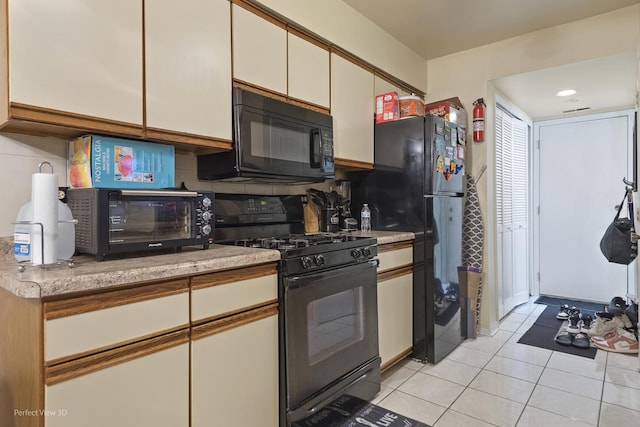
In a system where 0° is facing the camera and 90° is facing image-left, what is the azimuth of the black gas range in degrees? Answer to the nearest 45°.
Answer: approximately 315°

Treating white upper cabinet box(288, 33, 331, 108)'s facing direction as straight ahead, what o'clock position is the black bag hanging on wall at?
The black bag hanging on wall is roughly at 10 o'clock from the white upper cabinet.

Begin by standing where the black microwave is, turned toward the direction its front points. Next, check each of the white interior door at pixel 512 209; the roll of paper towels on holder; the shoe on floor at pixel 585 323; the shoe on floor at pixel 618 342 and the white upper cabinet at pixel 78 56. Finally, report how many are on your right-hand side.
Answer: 2

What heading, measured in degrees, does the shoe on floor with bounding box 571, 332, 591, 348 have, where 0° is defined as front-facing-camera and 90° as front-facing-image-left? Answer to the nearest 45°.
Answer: approximately 45°

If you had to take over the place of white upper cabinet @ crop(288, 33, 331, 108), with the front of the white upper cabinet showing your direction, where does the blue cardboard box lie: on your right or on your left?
on your right

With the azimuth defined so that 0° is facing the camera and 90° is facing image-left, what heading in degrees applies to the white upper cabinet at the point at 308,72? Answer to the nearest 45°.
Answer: approximately 315°

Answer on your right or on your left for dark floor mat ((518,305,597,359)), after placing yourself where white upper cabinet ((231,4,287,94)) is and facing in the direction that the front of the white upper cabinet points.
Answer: on your left

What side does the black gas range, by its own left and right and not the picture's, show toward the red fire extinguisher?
left

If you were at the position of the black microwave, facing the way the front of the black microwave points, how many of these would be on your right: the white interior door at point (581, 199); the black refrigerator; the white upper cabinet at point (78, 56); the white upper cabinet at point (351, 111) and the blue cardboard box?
2

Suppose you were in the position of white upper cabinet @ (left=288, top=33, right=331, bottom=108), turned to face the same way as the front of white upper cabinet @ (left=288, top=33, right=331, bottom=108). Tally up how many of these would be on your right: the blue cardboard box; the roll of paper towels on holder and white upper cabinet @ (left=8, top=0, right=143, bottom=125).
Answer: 3

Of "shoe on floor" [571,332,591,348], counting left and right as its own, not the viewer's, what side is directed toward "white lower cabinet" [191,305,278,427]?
front

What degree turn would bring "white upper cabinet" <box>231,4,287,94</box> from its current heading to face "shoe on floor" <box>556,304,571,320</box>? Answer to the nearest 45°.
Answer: approximately 45° to its left

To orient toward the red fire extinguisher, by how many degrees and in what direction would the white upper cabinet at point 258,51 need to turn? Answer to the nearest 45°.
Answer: approximately 90° to its left

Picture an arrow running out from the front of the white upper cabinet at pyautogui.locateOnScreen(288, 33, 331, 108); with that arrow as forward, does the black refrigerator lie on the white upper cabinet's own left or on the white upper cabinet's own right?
on the white upper cabinet's own left

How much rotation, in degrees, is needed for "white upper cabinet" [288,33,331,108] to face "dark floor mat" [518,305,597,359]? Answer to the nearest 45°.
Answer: approximately 45° to its left

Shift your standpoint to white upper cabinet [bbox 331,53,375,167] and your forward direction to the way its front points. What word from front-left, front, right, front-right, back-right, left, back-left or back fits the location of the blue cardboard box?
right
